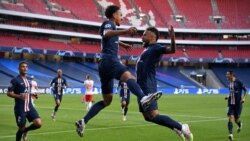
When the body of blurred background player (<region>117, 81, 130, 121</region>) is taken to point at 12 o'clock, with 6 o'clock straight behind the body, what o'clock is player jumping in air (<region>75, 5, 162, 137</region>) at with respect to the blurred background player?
The player jumping in air is roughly at 12 o'clock from the blurred background player.

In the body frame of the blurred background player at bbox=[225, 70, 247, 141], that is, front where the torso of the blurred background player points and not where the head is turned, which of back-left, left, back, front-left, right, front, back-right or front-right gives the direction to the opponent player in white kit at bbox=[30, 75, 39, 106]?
front-right

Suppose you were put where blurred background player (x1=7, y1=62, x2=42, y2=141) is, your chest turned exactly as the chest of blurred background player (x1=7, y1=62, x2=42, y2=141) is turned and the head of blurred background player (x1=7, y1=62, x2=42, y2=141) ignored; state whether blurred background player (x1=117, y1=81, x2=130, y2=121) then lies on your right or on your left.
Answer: on your left

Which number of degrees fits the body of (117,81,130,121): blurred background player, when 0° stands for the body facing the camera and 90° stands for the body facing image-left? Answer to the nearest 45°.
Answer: approximately 0°

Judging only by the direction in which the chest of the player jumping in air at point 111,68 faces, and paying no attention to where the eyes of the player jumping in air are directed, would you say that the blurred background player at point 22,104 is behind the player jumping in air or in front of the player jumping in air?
behind

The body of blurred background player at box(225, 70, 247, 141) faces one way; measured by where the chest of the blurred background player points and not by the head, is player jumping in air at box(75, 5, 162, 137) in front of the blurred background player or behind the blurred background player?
in front

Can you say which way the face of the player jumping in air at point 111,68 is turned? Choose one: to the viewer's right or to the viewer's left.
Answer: to the viewer's right

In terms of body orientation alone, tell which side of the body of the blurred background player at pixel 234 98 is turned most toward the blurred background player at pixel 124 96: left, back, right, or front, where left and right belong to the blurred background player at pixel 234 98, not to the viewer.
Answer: right

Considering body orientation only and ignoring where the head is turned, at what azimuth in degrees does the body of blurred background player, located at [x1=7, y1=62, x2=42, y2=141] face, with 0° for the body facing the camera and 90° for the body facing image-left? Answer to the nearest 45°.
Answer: approximately 315°

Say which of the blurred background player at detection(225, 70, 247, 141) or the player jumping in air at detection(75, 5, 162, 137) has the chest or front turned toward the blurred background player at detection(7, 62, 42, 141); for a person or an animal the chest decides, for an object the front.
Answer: the blurred background player at detection(225, 70, 247, 141)

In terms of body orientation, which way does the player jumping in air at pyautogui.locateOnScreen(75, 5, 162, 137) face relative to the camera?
to the viewer's right
